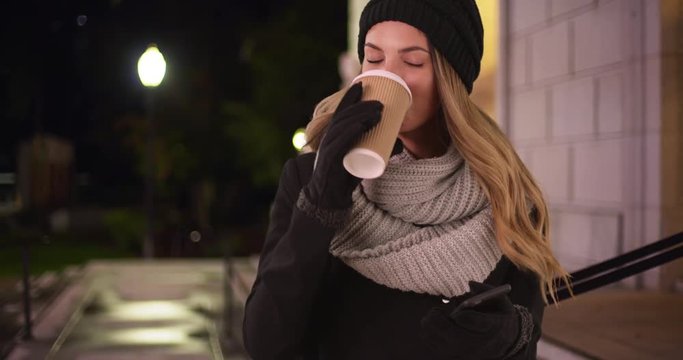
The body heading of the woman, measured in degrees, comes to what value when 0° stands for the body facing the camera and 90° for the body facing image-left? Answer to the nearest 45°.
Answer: approximately 0°
